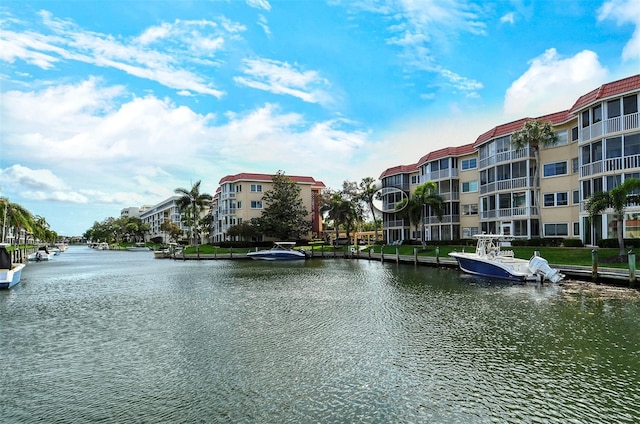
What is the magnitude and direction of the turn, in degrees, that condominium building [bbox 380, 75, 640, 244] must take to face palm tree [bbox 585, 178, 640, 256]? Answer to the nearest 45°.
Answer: approximately 45° to its left

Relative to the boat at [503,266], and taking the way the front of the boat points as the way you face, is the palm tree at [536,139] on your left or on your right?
on your right

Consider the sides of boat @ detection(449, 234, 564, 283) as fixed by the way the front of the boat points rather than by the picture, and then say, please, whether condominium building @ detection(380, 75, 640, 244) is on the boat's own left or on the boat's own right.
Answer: on the boat's own right

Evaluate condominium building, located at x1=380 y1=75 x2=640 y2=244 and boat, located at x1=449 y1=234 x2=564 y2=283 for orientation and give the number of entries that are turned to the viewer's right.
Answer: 0

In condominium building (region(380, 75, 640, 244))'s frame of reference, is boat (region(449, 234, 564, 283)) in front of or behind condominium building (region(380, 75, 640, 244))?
in front

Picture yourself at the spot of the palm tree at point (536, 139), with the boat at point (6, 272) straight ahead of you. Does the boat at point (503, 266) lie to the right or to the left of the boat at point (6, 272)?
left

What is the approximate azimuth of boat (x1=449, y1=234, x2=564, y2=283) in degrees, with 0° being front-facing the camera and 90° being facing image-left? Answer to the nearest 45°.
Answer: approximately 135°

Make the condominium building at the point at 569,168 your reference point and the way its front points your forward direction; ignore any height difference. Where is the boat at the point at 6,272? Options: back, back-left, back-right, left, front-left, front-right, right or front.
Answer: front

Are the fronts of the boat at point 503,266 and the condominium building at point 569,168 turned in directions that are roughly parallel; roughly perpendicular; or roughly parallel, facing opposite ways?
roughly perpendicular
